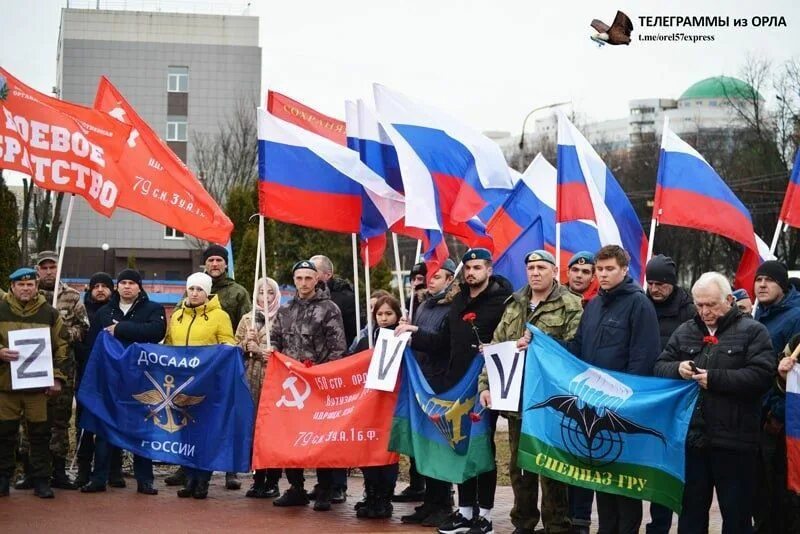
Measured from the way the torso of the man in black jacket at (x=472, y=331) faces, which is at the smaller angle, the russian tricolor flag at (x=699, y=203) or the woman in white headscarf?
the woman in white headscarf

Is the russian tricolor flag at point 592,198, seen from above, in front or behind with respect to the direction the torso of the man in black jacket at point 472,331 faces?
behind

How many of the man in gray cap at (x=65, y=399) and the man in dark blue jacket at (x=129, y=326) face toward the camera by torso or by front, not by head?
2

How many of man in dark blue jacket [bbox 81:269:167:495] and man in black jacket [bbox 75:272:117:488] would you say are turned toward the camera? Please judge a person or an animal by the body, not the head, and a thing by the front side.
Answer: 2

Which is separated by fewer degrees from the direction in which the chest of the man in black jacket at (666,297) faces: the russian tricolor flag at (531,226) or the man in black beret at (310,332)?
the man in black beret

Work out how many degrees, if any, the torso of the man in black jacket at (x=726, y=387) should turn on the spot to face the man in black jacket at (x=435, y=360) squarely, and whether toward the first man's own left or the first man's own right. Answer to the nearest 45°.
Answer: approximately 90° to the first man's own right

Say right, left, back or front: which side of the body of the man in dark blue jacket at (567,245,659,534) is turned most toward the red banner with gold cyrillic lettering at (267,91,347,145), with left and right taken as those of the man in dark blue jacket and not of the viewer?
right
